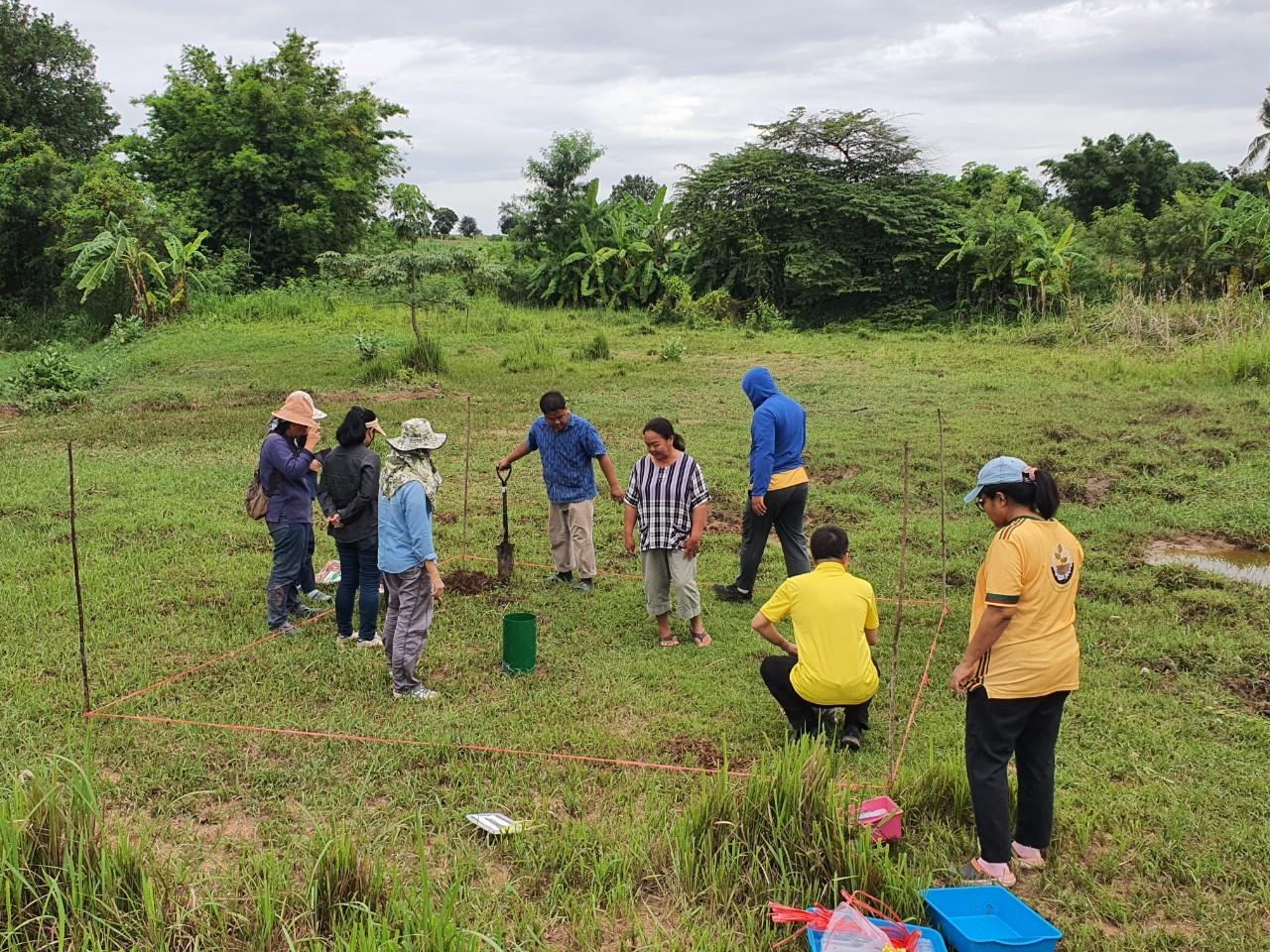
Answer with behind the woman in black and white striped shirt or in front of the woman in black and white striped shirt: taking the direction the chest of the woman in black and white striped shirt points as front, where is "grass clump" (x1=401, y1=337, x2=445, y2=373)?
behind

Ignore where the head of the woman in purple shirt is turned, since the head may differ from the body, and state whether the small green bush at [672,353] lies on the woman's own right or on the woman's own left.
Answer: on the woman's own left

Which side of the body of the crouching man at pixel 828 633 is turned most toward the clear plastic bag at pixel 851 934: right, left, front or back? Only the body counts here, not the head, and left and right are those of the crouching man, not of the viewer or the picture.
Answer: back

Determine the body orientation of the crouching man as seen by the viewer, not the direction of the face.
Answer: away from the camera

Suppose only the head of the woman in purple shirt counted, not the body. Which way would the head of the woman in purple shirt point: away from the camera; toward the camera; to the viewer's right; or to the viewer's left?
to the viewer's right

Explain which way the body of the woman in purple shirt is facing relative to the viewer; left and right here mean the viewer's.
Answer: facing to the right of the viewer

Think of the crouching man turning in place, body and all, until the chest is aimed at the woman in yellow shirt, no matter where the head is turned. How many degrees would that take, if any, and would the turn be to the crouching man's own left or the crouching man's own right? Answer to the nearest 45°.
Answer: approximately 135° to the crouching man's own right

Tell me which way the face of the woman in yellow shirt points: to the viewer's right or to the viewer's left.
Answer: to the viewer's left

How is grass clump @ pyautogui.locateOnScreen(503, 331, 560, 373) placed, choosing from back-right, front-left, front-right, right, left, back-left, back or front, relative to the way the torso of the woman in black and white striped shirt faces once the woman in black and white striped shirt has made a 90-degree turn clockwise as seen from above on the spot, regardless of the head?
right
